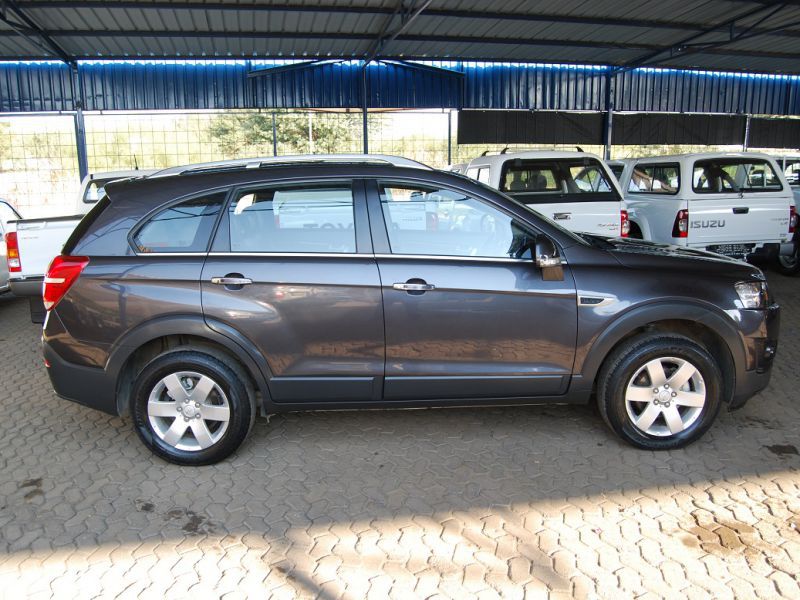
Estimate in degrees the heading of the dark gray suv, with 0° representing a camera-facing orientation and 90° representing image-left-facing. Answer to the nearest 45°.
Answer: approximately 270°

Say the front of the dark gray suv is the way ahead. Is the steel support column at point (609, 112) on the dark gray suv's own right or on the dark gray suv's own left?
on the dark gray suv's own left

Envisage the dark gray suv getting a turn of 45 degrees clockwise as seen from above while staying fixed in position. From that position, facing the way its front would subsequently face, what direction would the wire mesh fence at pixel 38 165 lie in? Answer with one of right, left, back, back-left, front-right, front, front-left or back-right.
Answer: back

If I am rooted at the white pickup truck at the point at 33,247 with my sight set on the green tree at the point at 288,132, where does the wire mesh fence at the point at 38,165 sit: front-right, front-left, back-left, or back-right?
front-left

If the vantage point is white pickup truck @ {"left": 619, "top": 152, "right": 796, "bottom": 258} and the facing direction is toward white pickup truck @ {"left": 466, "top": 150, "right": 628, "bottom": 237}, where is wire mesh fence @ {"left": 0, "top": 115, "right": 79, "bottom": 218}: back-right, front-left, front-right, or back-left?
front-right

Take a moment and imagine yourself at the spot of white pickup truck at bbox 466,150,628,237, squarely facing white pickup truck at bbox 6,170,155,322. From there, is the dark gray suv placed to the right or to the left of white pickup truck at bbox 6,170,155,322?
left

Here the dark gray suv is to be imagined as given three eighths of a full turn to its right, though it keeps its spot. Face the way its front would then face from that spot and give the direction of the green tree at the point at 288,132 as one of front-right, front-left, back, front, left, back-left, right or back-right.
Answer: back-right

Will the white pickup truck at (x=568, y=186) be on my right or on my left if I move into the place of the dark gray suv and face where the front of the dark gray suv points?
on my left

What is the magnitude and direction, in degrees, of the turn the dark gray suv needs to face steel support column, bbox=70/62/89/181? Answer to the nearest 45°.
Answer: approximately 135° to its left

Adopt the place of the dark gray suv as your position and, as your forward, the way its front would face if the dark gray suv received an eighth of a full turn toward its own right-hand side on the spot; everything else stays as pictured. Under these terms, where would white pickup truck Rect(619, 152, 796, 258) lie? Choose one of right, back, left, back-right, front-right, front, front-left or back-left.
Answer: left

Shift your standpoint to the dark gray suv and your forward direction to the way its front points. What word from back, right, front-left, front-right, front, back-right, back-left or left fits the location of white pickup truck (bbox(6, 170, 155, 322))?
back-left

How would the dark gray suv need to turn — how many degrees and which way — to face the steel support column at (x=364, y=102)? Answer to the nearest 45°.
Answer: approximately 90° to its left
